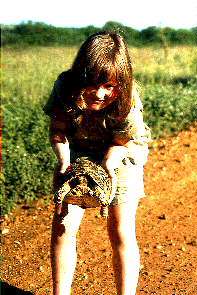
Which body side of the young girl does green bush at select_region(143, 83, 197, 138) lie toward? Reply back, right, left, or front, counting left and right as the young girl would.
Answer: back

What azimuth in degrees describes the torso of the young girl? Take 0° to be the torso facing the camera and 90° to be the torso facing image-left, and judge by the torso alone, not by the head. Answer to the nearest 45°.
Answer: approximately 0°

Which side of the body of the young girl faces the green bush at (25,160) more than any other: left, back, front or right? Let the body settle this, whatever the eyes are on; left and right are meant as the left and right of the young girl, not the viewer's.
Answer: back
